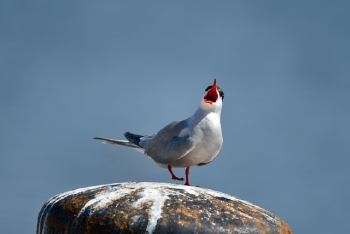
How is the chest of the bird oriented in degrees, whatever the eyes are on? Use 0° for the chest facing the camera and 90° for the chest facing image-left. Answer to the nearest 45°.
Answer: approximately 315°
